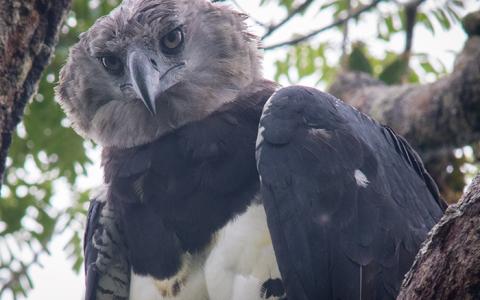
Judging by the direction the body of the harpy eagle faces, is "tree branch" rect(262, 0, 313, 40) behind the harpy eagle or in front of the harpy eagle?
behind

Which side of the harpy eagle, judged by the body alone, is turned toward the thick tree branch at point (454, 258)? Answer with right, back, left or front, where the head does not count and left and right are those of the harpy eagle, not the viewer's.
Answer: left

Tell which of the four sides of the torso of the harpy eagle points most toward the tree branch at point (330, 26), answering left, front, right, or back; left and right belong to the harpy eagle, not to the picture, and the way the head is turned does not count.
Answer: back

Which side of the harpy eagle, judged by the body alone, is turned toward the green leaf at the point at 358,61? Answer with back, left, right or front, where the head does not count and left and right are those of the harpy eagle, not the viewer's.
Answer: back

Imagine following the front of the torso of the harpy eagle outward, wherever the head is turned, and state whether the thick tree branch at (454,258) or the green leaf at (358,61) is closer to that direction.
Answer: the thick tree branch

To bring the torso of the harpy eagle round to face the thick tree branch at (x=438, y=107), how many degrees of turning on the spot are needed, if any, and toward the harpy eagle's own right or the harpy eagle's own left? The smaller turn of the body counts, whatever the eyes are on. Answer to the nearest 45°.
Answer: approximately 180°

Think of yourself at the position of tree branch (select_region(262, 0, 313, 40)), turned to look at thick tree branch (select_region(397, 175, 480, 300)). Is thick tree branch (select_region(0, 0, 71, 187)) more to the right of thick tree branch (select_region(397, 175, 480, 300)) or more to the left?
right

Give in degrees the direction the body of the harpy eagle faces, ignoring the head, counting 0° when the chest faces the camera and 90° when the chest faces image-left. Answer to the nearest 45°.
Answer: approximately 45°

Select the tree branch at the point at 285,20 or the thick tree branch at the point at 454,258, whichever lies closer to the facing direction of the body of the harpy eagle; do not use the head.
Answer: the thick tree branch
